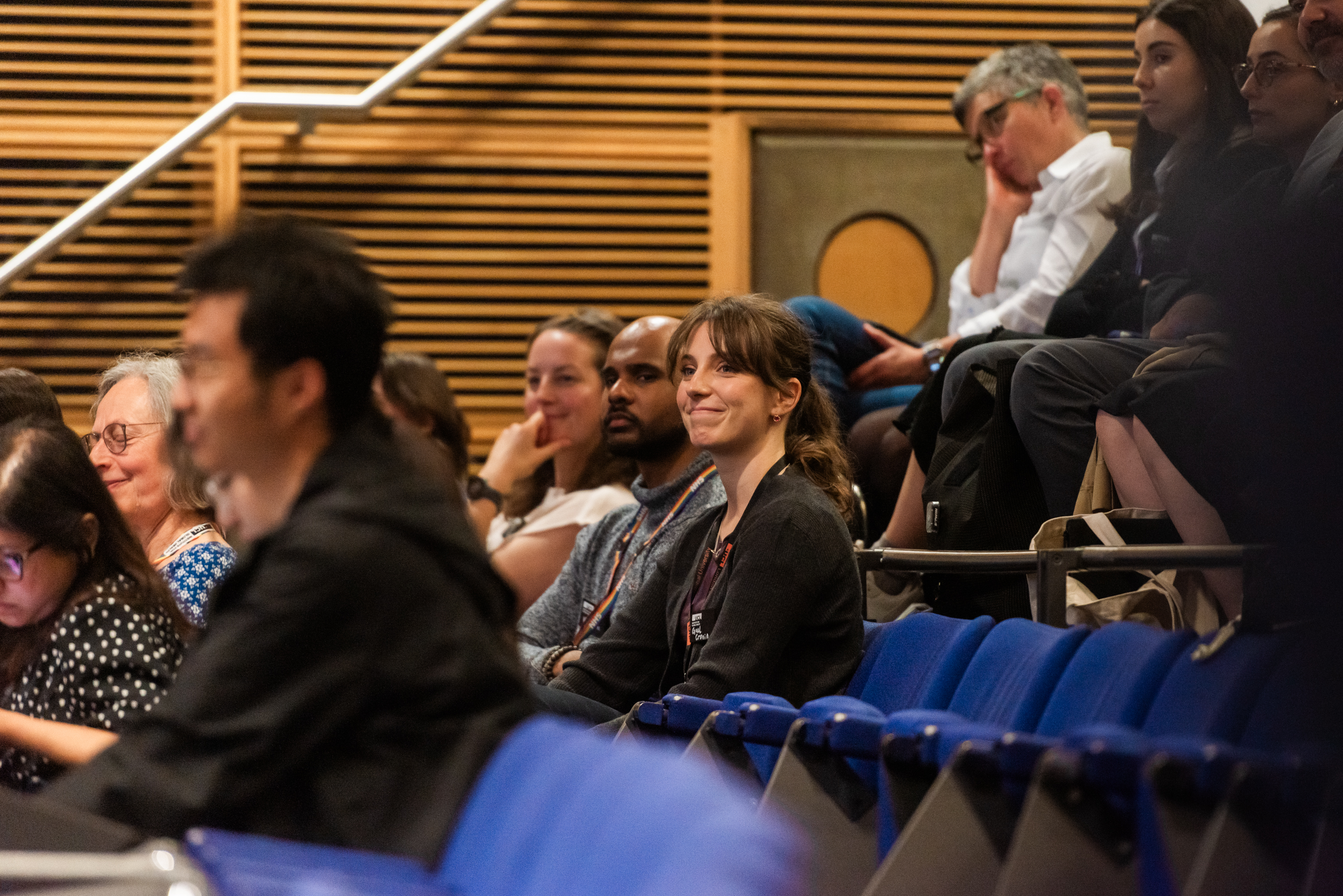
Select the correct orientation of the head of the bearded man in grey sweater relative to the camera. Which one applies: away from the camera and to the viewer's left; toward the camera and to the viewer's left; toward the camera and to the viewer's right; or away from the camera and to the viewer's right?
toward the camera and to the viewer's left

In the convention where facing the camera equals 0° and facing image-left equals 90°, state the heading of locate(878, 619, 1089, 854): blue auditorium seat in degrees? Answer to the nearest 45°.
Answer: approximately 45°

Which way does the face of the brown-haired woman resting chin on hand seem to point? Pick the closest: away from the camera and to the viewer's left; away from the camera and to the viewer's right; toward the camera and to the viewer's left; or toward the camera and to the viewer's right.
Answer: toward the camera and to the viewer's left

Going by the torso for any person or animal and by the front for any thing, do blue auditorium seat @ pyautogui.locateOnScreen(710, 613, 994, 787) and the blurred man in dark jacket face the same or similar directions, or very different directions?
same or similar directions

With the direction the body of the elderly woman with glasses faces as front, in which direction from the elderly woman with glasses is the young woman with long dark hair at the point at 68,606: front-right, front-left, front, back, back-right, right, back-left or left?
front-left

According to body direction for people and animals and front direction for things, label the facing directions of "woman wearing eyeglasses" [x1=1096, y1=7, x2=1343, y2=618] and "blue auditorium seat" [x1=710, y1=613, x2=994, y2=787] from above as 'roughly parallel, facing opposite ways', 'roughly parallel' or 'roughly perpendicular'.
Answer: roughly parallel

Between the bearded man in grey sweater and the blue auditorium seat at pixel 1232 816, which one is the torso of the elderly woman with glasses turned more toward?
the blue auditorium seat

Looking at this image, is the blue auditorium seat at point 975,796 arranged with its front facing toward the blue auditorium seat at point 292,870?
yes
